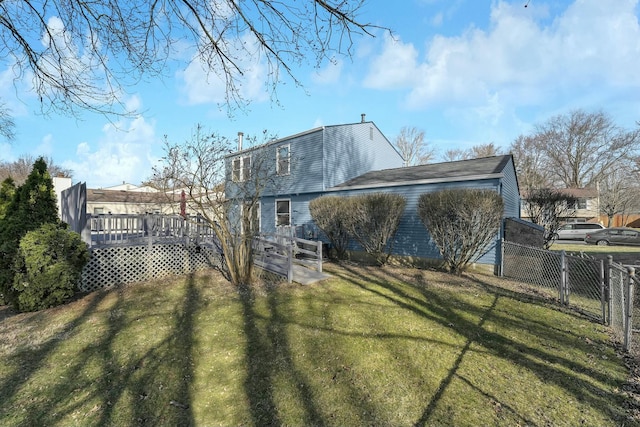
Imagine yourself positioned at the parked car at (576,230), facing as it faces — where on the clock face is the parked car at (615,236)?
the parked car at (615,236) is roughly at 7 o'clock from the parked car at (576,230).

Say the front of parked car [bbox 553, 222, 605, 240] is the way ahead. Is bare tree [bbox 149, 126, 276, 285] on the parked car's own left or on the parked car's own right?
on the parked car's own left

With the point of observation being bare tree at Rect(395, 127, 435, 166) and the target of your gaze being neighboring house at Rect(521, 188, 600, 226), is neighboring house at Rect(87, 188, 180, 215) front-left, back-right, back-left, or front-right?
back-right

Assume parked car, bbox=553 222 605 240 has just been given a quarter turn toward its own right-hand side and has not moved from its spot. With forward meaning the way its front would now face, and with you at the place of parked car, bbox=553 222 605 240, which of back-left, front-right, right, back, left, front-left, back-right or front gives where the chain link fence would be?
back

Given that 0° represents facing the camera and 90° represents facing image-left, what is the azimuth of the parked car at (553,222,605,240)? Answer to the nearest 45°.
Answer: approximately 90°

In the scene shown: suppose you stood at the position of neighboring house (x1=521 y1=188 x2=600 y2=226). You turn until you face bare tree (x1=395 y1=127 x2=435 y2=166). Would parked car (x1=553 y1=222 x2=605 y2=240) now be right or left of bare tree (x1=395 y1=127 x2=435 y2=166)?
left

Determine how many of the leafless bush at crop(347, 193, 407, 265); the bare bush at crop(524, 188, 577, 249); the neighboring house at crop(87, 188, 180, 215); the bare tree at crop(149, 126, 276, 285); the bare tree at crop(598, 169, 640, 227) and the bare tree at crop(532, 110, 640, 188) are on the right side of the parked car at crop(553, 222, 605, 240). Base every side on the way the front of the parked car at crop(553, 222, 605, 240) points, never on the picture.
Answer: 2

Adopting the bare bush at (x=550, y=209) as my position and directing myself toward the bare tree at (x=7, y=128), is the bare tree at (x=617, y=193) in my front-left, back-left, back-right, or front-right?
back-right

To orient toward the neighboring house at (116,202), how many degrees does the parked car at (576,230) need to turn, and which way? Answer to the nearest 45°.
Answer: approximately 45° to its left

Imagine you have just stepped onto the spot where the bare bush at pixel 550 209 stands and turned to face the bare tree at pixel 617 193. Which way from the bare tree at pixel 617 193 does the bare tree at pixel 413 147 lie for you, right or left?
left
